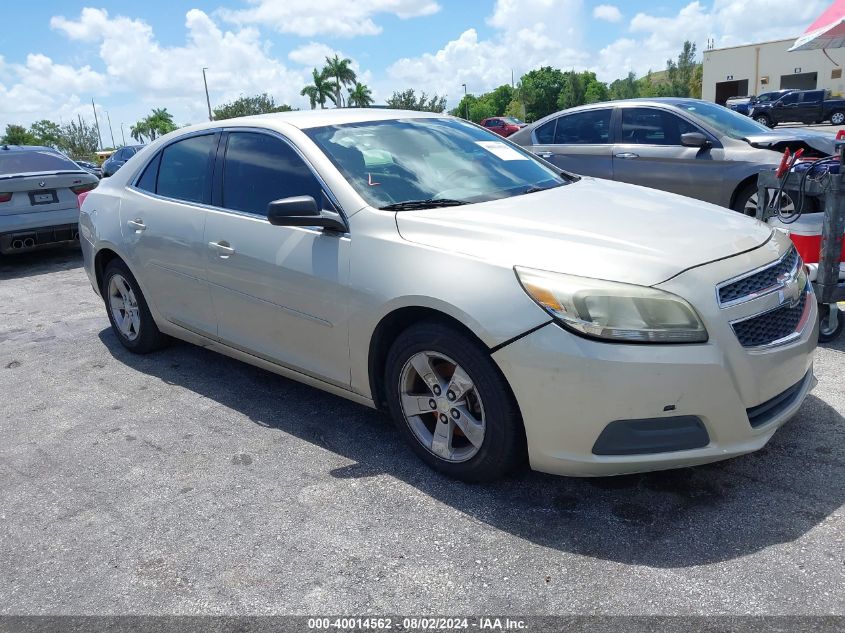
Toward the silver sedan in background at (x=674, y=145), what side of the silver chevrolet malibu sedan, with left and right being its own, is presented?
left

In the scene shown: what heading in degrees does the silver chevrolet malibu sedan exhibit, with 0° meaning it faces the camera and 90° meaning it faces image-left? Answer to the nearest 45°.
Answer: approximately 315°

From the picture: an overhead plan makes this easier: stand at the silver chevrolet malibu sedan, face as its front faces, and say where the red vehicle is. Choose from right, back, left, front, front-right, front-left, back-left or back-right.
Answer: back-left

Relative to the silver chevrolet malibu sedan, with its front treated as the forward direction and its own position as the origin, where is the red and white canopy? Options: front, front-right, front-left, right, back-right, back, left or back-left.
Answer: left
